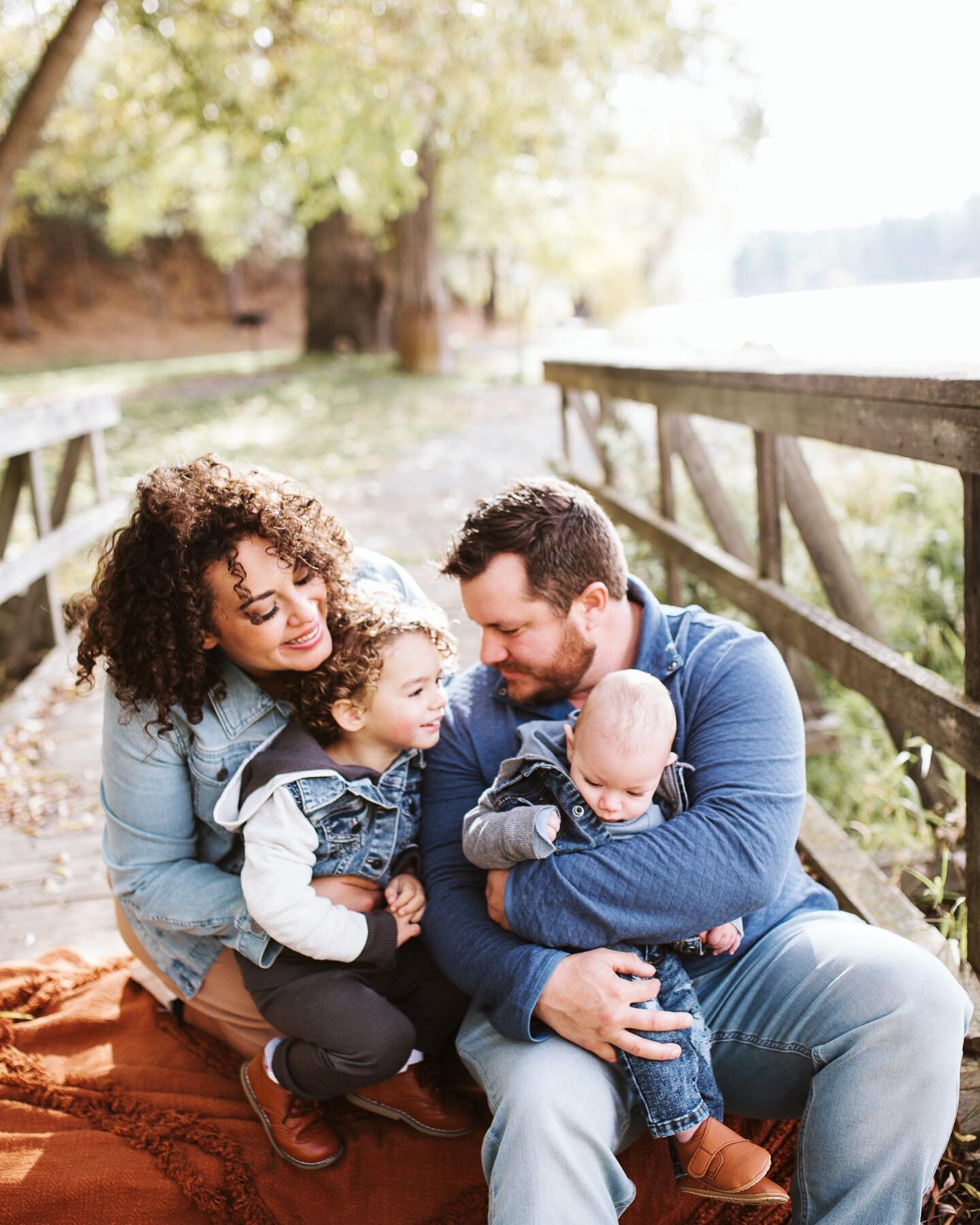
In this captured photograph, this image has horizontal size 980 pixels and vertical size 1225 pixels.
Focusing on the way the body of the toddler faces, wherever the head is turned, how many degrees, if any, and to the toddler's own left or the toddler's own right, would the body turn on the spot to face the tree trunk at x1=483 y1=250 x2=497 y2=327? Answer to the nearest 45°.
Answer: approximately 135° to the toddler's own left

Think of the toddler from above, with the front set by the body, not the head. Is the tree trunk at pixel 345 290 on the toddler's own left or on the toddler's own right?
on the toddler's own left

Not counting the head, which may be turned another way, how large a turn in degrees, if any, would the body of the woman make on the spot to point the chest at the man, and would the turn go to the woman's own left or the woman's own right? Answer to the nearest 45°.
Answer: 0° — they already face them

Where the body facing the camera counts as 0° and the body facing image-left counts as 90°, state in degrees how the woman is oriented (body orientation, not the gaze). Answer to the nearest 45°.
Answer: approximately 315°

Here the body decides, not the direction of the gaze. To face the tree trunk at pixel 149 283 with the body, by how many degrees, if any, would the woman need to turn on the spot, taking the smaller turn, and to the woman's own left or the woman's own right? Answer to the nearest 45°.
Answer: approximately 135° to the woman's own left

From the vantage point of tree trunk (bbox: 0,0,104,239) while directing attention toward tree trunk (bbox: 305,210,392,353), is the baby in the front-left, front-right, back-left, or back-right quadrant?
back-right

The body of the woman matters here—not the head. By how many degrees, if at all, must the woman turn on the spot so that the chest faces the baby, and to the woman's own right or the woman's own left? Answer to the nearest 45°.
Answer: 0° — they already face them

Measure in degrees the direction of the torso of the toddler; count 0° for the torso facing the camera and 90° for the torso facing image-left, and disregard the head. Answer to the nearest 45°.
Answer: approximately 315°

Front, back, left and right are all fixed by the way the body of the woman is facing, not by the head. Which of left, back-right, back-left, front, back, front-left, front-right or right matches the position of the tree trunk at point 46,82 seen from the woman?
back-left

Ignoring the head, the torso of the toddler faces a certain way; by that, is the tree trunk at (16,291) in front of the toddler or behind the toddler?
behind

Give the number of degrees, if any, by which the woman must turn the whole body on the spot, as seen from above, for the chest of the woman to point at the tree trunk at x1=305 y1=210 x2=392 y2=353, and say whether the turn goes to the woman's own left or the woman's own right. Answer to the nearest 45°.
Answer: approximately 135° to the woman's own left

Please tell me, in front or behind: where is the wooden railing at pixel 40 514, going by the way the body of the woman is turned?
behind
